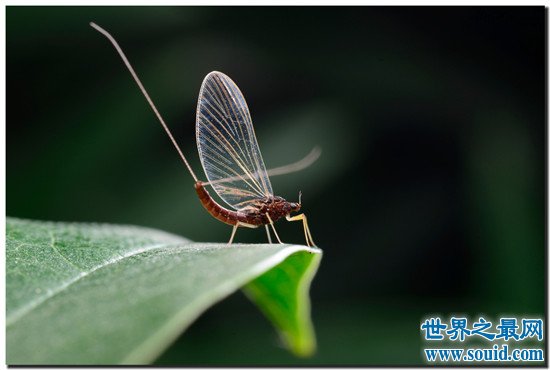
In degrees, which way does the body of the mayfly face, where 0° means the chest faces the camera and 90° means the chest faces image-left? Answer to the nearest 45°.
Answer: approximately 270°
